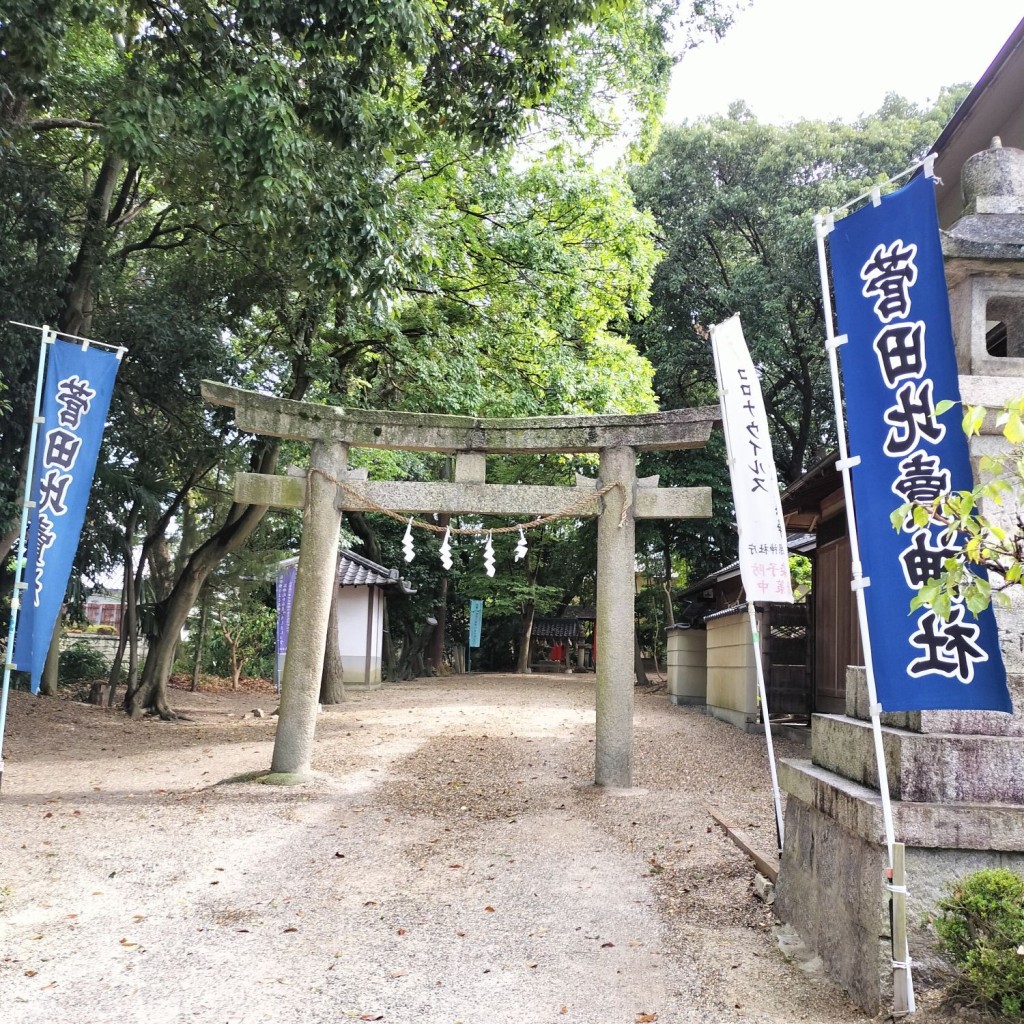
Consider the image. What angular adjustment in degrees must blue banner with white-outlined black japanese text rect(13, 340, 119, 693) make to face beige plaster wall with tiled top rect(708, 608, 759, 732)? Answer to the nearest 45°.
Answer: approximately 90° to its left

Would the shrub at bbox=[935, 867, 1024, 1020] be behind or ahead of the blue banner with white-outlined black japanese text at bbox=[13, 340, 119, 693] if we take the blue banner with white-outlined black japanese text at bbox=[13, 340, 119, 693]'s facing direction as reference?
ahead

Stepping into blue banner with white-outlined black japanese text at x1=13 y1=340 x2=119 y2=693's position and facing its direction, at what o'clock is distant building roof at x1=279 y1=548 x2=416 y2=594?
The distant building roof is roughly at 7 o'clock from the blue banner with white-outlined black japanese text.

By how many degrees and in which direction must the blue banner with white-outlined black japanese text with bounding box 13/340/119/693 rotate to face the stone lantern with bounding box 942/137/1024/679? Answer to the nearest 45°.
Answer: approximately 45° to its left

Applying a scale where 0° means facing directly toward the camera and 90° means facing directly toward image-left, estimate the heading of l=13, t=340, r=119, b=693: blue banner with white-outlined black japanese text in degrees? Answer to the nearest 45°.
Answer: approximately 0°

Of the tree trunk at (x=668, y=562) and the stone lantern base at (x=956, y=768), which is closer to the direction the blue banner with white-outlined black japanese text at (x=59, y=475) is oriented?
the stone lantern base

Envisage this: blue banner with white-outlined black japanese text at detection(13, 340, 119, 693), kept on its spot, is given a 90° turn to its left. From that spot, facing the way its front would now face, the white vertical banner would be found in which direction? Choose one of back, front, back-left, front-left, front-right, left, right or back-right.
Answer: front-right

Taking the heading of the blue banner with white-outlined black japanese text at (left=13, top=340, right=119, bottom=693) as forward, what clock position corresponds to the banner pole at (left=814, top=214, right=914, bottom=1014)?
The banner pole is roughly at 11 o'clock from the blue banner with white-outlined black japanese text.

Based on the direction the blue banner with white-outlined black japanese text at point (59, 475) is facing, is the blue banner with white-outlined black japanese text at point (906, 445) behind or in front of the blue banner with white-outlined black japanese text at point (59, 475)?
in front

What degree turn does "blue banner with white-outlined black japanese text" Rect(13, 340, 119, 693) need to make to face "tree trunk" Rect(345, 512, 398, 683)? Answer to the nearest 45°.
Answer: approximately 135° to its left

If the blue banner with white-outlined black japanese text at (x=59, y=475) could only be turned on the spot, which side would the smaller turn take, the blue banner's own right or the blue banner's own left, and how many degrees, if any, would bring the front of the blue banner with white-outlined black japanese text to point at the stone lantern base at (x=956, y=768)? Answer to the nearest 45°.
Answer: approximately 45° to the blue banner's own left

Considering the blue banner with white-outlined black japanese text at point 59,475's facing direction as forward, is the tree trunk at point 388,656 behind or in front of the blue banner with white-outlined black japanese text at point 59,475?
behind

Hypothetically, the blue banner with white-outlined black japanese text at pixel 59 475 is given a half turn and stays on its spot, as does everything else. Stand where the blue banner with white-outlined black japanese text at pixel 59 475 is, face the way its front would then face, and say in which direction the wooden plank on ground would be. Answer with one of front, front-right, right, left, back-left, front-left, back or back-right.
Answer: back-right
